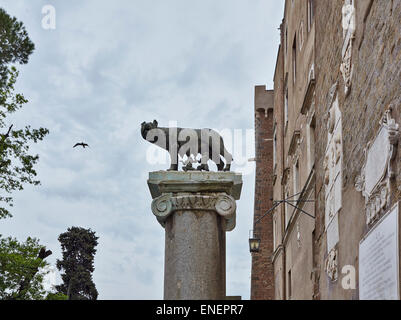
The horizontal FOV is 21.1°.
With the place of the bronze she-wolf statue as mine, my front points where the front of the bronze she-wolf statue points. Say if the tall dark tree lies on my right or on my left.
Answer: on my right

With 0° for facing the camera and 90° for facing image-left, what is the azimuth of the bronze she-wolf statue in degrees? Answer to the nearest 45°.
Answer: approximately 90°
